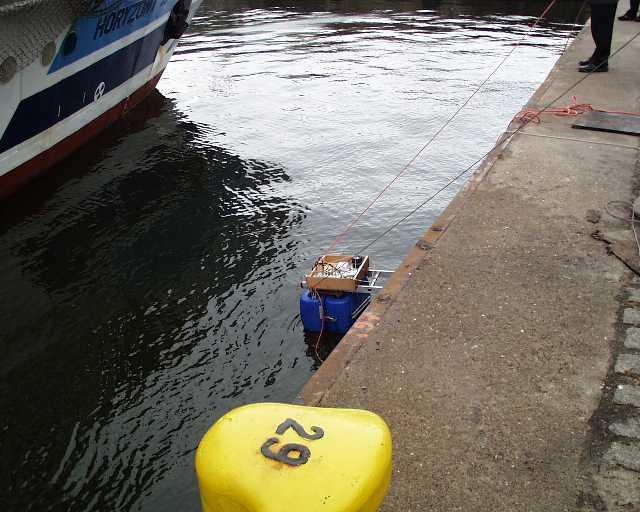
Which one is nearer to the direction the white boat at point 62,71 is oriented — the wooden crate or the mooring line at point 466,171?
the mooring line

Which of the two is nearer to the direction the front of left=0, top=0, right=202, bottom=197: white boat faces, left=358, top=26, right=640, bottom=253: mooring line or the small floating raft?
the mooring line

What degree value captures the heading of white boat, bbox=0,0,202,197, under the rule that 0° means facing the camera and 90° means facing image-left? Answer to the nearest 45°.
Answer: approximately 225°

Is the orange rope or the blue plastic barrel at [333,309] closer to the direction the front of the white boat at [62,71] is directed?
the orange rope

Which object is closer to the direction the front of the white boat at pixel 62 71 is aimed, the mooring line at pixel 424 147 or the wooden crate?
the mooring line

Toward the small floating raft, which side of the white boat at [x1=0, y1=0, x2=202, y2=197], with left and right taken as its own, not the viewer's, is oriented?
right

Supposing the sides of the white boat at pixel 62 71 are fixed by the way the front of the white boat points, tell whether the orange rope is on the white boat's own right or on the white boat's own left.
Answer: on the white boat's own right

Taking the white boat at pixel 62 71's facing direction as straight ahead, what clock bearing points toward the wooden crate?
The wooden crate is roughly at 4 o'clock from the white boat.

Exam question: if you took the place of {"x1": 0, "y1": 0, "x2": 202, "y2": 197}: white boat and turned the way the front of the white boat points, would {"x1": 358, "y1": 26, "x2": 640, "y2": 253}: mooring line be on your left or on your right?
on your right

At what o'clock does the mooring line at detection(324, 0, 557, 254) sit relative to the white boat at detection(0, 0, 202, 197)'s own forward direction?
The mooring line is roughly at 2 o'clock from the white boat.
